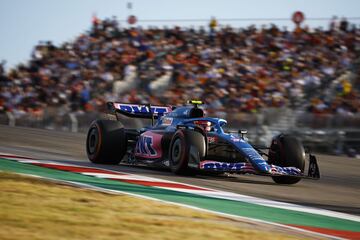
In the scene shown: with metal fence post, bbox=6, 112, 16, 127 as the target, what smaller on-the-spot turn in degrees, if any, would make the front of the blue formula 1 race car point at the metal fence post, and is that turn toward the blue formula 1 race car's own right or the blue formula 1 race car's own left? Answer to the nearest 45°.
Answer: approximately 180°

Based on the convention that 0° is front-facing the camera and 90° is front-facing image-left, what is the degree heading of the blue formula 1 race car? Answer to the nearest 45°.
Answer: approximately 315°

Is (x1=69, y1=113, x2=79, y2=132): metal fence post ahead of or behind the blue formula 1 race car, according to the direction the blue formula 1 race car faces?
behind
